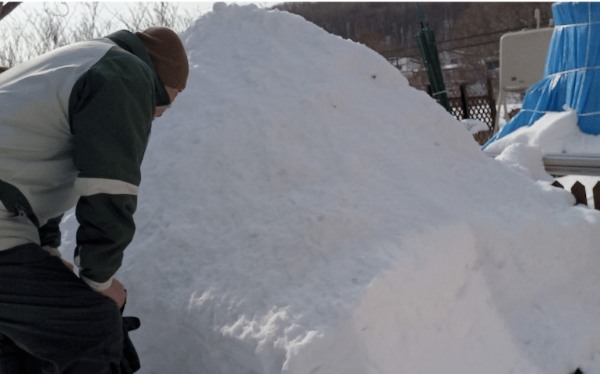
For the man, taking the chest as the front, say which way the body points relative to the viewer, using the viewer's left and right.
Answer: facing to the right of the viewer

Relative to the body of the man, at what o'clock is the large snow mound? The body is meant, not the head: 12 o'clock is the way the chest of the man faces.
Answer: The large snow mound is roughly at 11 o'clock from the man.

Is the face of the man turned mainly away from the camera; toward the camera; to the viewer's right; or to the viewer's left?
to the viewer's right

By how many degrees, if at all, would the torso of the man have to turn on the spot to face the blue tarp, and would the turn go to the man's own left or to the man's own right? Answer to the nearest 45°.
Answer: approximately 45° to the man's own left
